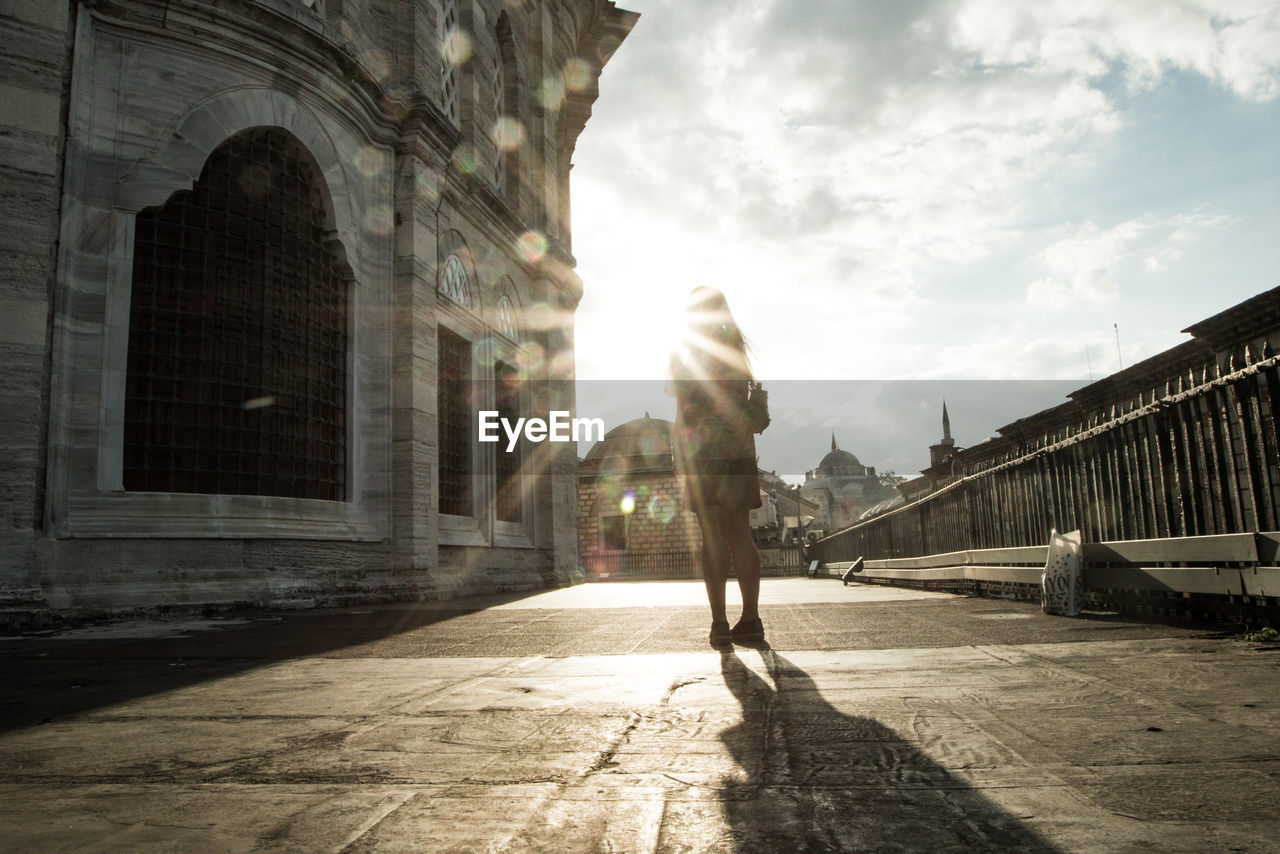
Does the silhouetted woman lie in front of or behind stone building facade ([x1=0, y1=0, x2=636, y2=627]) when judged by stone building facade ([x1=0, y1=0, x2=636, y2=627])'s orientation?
in front

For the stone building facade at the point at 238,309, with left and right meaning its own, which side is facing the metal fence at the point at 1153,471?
front

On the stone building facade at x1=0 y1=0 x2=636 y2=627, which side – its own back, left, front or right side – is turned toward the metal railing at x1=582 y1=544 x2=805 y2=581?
left

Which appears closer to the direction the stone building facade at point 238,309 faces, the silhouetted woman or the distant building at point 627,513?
the silhouetted woman

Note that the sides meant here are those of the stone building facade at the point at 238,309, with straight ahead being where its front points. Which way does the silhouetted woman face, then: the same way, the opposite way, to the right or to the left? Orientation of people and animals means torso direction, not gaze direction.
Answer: to the left

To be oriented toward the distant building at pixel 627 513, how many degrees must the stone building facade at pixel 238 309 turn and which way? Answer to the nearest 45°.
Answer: approximately 90° to its left

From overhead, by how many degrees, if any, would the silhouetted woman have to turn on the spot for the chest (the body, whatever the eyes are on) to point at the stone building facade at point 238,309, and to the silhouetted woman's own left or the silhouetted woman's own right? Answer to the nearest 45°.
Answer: approximately 45° to the silhouetted woman's own left

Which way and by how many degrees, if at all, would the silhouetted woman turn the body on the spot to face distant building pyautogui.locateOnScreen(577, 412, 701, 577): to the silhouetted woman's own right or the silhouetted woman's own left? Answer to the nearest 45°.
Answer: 0° — they already face it

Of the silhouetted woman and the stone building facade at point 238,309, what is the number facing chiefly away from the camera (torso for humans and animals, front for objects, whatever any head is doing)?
1

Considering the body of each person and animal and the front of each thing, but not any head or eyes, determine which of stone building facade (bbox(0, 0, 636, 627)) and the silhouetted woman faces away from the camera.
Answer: the silhouetted woman

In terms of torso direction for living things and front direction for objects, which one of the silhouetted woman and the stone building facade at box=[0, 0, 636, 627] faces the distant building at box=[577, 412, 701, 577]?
the silhouetted woman

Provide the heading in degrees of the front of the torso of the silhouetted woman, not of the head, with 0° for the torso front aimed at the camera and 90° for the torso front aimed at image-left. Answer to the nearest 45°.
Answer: approximately 180°

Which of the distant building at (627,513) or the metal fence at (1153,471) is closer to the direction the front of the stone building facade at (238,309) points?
the metal fence

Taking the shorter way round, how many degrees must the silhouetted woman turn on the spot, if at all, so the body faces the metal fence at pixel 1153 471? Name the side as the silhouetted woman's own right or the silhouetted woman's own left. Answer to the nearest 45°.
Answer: approximately 90° to the silhouetted woman's own right

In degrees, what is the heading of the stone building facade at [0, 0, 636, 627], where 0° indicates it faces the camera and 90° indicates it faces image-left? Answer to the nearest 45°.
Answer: approximately 315°
